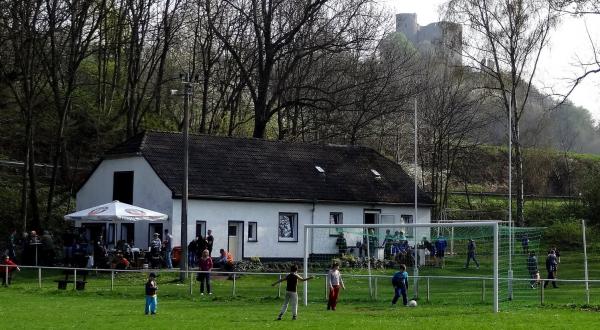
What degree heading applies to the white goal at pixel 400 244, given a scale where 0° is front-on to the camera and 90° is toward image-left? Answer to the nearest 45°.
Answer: approximately 45°

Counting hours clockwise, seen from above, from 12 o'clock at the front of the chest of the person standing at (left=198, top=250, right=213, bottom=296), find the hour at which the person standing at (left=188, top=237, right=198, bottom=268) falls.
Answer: the person standing at (left=188, top=237, right=198, bottom=268) is roughly at 6 o'clock from the person standing at (left=198, top=250, right=213, bottom=296).

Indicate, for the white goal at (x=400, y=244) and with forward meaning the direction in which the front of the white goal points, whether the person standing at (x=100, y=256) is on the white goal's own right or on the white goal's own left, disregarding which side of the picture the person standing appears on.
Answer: on the white goal's own right

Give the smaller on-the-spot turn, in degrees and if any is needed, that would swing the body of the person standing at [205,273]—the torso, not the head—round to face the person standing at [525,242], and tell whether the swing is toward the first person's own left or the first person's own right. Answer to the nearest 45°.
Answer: approximately 90° to the first person's own left

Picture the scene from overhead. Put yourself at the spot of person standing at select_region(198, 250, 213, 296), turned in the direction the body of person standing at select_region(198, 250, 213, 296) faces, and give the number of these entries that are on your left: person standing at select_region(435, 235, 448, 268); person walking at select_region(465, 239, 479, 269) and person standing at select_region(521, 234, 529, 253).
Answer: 3

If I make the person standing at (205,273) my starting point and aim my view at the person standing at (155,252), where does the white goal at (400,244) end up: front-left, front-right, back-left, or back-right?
back-right

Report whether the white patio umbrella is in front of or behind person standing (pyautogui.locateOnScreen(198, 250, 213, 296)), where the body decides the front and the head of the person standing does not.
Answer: behind

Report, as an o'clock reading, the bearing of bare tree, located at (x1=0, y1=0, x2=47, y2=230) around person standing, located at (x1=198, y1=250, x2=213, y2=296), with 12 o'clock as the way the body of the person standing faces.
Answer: The bare tree is roughly at 5 o'clock from the person standing.

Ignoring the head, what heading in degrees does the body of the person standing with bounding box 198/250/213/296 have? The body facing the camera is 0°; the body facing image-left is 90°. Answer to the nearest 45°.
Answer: approximately 0°

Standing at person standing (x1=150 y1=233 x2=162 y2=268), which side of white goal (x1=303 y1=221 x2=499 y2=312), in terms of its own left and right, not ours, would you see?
right

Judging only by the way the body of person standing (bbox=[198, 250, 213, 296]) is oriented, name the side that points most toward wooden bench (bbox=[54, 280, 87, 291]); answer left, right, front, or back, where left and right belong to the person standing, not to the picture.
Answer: right
